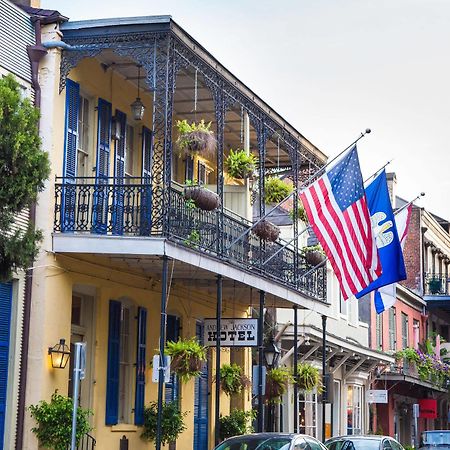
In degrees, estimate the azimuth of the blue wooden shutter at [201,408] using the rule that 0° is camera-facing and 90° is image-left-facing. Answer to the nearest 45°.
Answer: approximately 315°

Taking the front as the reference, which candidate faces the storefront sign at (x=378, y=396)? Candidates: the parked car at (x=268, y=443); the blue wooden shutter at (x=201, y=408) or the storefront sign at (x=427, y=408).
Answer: the storefront sign at (x=427, y=408)
